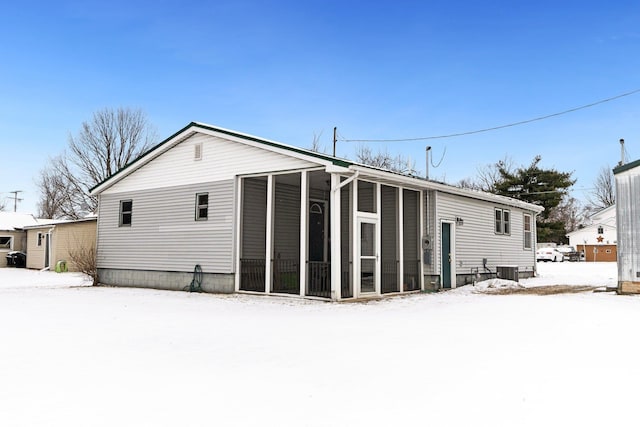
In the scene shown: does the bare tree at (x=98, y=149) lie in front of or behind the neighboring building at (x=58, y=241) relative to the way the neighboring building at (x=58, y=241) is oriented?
behind

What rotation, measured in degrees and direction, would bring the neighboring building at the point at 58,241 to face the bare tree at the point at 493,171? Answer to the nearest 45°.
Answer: approximately 135° to its left

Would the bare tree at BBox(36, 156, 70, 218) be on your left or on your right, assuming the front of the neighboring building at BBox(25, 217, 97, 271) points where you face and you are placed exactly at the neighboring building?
on your right

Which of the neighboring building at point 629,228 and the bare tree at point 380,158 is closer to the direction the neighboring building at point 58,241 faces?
the neighboring building

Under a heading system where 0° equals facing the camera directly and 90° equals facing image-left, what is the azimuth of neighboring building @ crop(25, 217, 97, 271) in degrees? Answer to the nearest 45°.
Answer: approximately 45°

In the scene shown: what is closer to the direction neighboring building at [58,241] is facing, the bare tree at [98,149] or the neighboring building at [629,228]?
the neighboring building

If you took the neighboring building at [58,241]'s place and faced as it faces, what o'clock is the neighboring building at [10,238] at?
the neighboring building at [10,238] is roughly at 4 o'clock from the neighboring building at [58,241].

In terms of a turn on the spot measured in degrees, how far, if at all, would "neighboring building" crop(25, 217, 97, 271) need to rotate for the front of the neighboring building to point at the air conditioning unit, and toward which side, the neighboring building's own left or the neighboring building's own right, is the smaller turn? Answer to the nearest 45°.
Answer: approximately 90° to the neighboring building's own left

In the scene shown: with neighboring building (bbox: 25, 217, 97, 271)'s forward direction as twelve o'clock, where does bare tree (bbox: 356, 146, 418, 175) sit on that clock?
The bare tree is roughly at 7 o'clock from the neighboring building.

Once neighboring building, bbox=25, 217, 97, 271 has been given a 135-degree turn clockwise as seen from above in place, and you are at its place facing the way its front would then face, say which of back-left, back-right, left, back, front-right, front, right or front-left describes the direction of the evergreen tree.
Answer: right
